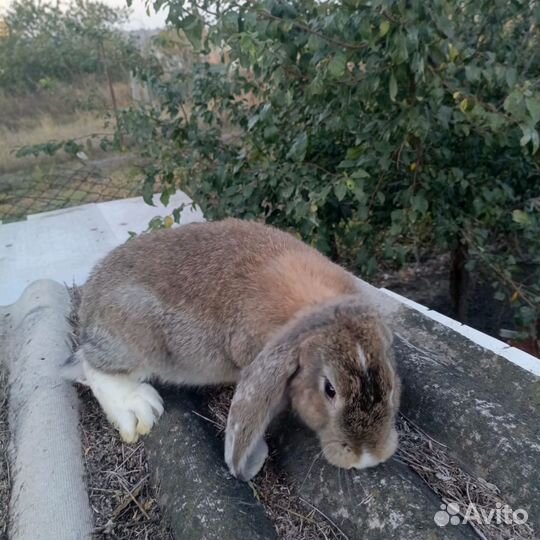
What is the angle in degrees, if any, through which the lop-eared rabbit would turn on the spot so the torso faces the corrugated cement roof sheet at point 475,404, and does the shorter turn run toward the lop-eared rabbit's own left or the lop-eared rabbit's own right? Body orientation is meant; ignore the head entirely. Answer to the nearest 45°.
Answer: approximately 45° to the lop-eared rabbit's own left

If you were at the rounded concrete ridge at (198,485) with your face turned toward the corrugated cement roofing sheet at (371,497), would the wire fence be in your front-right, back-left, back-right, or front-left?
back-left

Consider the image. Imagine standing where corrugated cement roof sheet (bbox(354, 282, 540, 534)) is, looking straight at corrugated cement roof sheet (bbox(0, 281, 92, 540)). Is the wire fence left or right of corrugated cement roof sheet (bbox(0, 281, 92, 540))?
right

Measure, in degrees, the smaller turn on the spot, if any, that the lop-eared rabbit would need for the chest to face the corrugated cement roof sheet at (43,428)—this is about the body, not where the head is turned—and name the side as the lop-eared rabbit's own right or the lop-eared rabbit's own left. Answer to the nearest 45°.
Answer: approximately 135° to the lop-eared rabbit's own right

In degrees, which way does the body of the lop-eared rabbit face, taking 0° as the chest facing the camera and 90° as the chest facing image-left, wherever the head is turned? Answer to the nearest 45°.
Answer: approximately 315°
